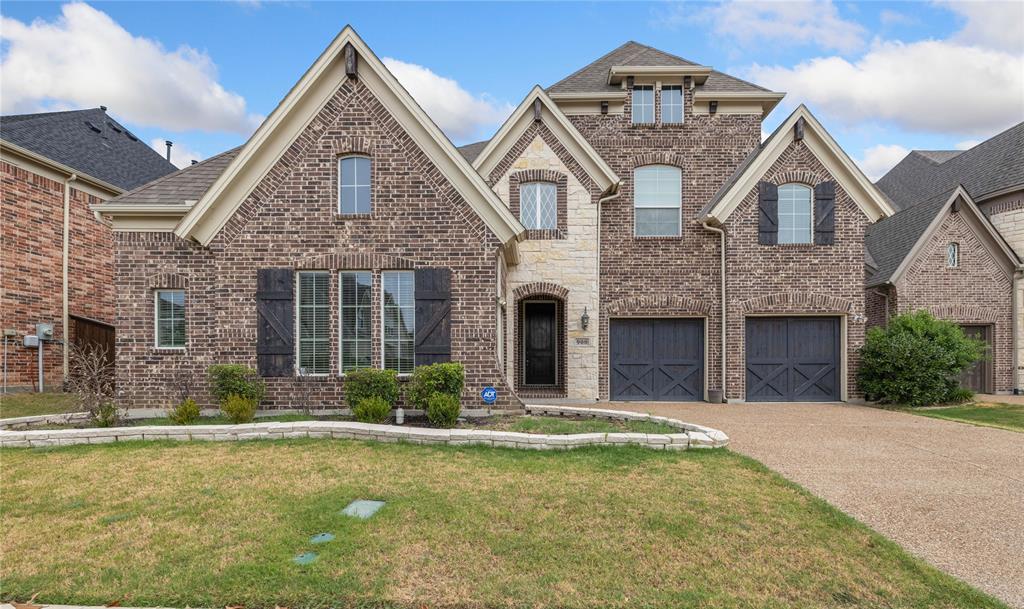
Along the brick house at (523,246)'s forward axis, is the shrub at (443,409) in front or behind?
in front

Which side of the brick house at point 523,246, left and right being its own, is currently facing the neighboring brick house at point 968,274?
left

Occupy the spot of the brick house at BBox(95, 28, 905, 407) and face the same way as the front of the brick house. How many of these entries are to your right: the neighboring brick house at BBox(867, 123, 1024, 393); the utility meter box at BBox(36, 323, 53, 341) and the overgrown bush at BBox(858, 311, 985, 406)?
1

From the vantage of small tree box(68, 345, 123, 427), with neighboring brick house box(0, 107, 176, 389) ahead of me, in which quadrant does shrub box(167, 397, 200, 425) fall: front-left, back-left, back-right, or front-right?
back-right

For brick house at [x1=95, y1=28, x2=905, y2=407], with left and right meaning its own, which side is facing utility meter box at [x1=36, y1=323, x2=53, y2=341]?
right

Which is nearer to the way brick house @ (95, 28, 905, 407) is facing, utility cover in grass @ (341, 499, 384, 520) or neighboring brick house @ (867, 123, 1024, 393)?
the utility cover in grass

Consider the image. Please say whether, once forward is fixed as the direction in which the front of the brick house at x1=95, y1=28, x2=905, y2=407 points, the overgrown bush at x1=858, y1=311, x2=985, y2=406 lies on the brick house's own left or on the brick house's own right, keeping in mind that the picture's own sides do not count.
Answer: on the brick house's own left

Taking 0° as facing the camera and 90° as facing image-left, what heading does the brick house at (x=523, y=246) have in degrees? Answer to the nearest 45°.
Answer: approximately 0°

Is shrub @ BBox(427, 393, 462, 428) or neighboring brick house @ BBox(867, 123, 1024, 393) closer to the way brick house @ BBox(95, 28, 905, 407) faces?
the shrub
